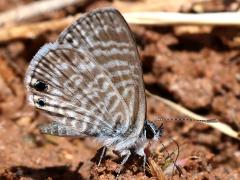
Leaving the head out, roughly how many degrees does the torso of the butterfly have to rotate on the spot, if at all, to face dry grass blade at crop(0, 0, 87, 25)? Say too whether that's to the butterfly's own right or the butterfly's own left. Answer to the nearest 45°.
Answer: approximately 90° to the butterfly's own left

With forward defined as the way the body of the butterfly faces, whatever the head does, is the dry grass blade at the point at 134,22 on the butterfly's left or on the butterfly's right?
on the butterfly's left

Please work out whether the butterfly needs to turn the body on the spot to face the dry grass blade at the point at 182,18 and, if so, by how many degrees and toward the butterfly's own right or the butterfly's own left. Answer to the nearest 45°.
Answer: approximately 45° to the butterfly's own left

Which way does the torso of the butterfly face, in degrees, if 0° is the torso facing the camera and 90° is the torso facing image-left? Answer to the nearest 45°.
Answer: approximately 270°

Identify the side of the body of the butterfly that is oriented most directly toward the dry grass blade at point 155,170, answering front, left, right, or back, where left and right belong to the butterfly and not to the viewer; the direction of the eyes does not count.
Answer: front
